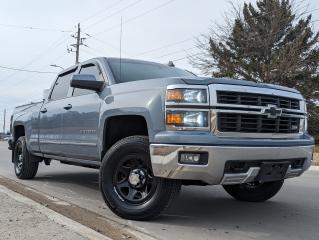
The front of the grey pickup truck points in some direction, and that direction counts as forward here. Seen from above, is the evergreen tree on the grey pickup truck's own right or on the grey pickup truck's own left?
on the grey pickup truck's own left
